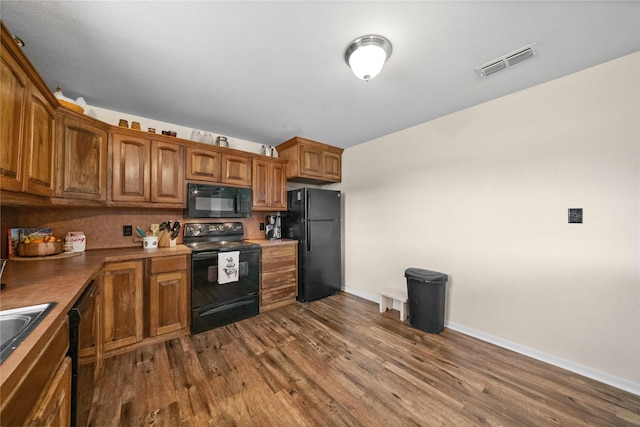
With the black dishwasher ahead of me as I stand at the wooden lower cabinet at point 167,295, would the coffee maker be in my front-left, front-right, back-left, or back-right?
back-left

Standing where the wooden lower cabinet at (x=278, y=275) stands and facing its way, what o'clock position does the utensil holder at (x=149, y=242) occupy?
The utensil holder is roughly at 4 o'clock from the wooden lower cabinet.

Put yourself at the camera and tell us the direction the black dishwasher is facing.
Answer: facing to the right of the viewer

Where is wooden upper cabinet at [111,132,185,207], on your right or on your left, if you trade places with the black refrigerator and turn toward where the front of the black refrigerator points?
on your right

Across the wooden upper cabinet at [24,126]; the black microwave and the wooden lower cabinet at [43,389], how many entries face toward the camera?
1

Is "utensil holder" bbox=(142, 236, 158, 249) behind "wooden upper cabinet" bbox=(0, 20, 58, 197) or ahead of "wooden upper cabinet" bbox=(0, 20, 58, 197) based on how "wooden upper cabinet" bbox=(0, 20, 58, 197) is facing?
ahead

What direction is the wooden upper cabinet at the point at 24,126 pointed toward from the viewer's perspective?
to the viewer's right

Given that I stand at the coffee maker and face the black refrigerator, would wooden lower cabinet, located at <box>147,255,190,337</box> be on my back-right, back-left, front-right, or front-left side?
back-right

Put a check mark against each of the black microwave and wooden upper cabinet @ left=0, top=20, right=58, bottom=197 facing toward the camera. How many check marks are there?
1

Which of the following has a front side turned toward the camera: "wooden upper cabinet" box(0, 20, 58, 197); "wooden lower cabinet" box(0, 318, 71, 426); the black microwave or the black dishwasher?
the black microwave

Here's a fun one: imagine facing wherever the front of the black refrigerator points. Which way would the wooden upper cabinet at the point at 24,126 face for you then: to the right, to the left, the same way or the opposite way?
to the left
